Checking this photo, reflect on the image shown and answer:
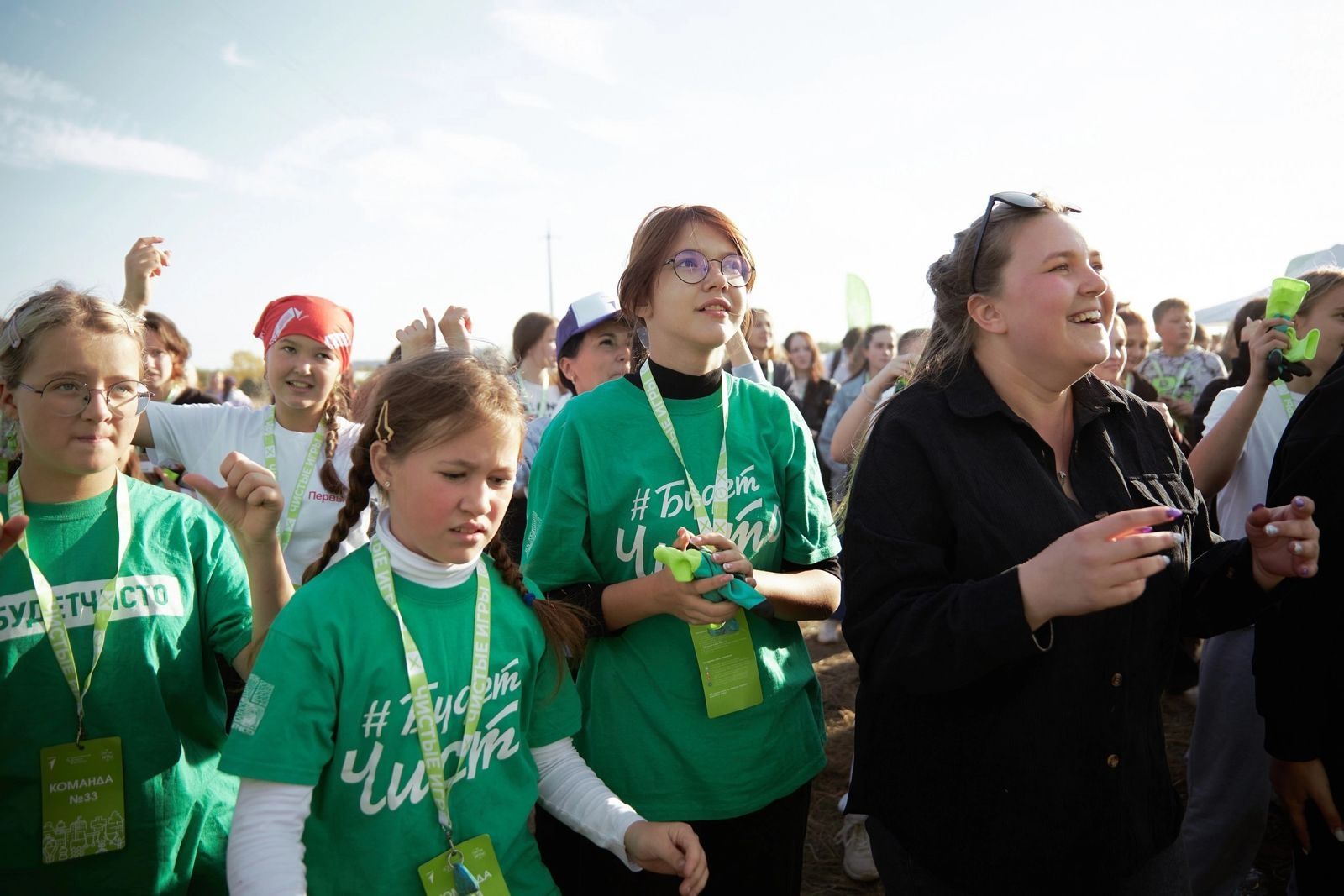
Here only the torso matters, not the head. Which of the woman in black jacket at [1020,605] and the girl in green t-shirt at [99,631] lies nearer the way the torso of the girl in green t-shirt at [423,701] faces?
the woman in black jacket

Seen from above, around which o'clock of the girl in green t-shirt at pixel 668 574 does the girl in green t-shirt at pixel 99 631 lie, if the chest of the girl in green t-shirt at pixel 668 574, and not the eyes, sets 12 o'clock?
the girl in green t-shirt at pixel 99 631 is roughly at 4 o'clock from the girl in green t-shirt at pixel 668 574.

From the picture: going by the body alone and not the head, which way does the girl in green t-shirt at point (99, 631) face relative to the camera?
toward the camera

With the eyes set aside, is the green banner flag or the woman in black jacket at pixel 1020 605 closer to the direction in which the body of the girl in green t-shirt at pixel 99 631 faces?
the woman in black jacket

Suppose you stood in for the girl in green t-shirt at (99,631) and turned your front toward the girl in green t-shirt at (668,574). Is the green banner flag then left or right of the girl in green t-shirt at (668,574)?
left

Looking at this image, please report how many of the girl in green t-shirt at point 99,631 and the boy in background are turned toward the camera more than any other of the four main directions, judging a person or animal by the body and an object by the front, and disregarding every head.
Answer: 2

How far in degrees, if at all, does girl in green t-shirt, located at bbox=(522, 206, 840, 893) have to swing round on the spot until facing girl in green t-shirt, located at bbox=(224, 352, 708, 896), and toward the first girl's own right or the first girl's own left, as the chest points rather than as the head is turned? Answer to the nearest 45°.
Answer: approximately 90° to the first girl's own right

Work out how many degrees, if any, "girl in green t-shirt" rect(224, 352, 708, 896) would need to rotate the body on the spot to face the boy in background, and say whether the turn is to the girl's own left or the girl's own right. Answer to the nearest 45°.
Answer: approximately 90° to the girl's own left

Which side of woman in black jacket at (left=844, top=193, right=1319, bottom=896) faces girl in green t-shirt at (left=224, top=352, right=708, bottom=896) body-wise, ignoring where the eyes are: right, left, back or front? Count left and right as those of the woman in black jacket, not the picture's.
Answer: right
